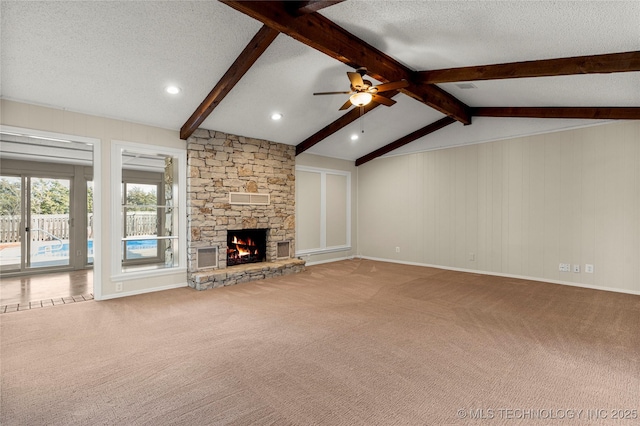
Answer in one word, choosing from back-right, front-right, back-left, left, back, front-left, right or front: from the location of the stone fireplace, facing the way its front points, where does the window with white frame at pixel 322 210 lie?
left

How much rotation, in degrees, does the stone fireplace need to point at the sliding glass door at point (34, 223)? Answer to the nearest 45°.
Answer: approximately 135° to its right

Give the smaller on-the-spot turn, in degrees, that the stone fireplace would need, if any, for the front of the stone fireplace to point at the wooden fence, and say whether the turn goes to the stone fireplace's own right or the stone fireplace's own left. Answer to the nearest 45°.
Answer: approximately 135° to the stone fireplace's own right

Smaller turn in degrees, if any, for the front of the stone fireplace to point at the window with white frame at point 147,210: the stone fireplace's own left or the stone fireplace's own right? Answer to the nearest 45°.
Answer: approximately 135° to the stone fireplace's own right

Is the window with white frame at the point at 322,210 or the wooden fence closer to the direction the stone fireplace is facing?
the window with white frame

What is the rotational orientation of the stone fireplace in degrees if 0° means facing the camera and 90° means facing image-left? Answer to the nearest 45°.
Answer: approximately 315°

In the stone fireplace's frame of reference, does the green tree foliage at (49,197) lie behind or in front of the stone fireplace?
behind
